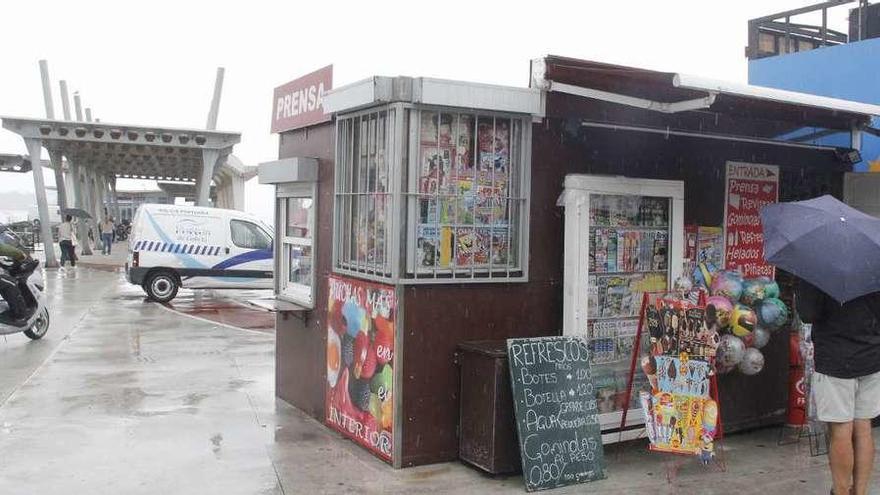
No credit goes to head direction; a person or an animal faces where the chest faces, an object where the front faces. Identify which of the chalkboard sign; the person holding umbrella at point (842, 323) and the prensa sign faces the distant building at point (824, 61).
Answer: the person holding umbrella

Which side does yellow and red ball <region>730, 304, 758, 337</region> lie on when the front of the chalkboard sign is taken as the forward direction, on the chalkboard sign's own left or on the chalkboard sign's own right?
on the chalkboard sign's own left

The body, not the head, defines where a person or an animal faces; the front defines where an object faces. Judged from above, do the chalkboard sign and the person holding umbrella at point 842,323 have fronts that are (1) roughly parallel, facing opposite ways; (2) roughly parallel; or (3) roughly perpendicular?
roughly parallel, facing opposite ways

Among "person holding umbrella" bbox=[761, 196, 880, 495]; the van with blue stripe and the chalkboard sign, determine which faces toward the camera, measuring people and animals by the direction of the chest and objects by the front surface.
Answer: the chalkboard sign

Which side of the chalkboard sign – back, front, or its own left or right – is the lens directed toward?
front

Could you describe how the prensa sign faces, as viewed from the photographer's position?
facing the viewer and to the left of the viewer

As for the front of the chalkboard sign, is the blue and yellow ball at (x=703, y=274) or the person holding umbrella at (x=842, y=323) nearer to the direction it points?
the person holding umbrella

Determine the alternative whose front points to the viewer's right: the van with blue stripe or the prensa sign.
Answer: the van with blue stripe

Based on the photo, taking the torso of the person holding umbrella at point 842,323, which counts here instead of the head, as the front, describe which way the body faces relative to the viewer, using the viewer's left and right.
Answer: facing away from the viewer

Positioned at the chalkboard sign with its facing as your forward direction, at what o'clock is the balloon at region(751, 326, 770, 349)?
The balloon is roughly at 8 o'clock from the chalkboard sign.

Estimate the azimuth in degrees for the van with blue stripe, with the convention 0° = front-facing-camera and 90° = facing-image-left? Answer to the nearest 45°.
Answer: approximately 270°

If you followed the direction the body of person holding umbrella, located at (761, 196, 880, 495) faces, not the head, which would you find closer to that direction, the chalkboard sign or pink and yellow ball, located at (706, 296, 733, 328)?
the pink and yellow ball
